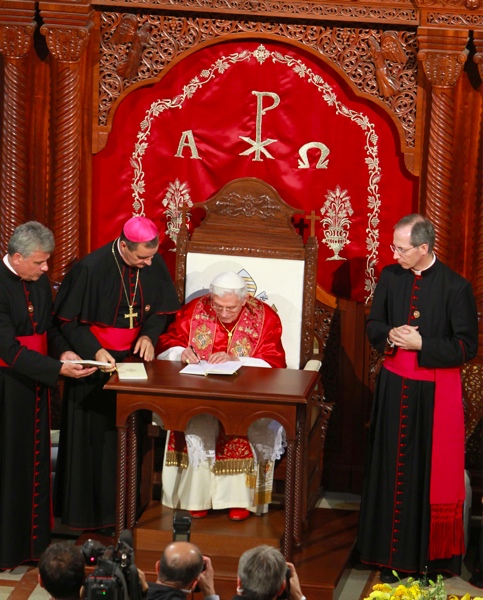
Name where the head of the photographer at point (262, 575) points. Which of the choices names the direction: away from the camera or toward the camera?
away from the camera

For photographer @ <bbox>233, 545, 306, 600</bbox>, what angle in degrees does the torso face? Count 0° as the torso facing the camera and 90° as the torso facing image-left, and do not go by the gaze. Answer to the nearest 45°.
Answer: approximately 180°

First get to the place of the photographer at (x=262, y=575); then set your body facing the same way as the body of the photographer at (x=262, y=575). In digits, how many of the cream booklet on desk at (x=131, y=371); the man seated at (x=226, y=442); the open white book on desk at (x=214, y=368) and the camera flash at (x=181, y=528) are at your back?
0

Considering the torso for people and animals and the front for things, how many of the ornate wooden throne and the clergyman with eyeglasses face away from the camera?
0

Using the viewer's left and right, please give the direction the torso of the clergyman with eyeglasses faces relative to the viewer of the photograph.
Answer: facing the viewer and to the left of the viewer

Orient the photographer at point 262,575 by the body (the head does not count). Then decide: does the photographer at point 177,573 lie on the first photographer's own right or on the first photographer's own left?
on the first photographer's own left

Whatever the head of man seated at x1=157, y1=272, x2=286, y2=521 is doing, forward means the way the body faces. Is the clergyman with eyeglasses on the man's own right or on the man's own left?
on the man's own left

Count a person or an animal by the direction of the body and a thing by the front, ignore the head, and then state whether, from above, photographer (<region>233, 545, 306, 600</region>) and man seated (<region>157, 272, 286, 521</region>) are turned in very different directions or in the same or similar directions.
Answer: very different directions

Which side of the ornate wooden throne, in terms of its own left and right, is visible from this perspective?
front

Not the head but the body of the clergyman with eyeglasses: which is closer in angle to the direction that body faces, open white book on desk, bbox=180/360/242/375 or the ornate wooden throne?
the open white book on desk

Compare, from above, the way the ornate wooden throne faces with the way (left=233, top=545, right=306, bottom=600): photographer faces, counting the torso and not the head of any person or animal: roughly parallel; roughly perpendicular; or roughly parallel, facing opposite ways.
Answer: roughly parallel, facing opposite ways

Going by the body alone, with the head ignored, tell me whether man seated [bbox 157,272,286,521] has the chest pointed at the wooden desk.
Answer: yes

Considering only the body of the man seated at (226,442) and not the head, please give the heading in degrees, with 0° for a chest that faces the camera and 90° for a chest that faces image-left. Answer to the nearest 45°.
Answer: approximately 0°

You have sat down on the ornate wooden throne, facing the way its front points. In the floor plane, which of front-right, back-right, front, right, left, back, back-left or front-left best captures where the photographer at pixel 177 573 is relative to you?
front

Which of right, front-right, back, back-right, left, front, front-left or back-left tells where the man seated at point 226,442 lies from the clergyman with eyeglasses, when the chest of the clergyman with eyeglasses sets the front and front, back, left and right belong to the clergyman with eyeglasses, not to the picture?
front-right

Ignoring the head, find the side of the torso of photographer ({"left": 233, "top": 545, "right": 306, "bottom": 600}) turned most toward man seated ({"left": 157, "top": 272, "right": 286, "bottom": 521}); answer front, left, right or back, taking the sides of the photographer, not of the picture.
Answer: front
